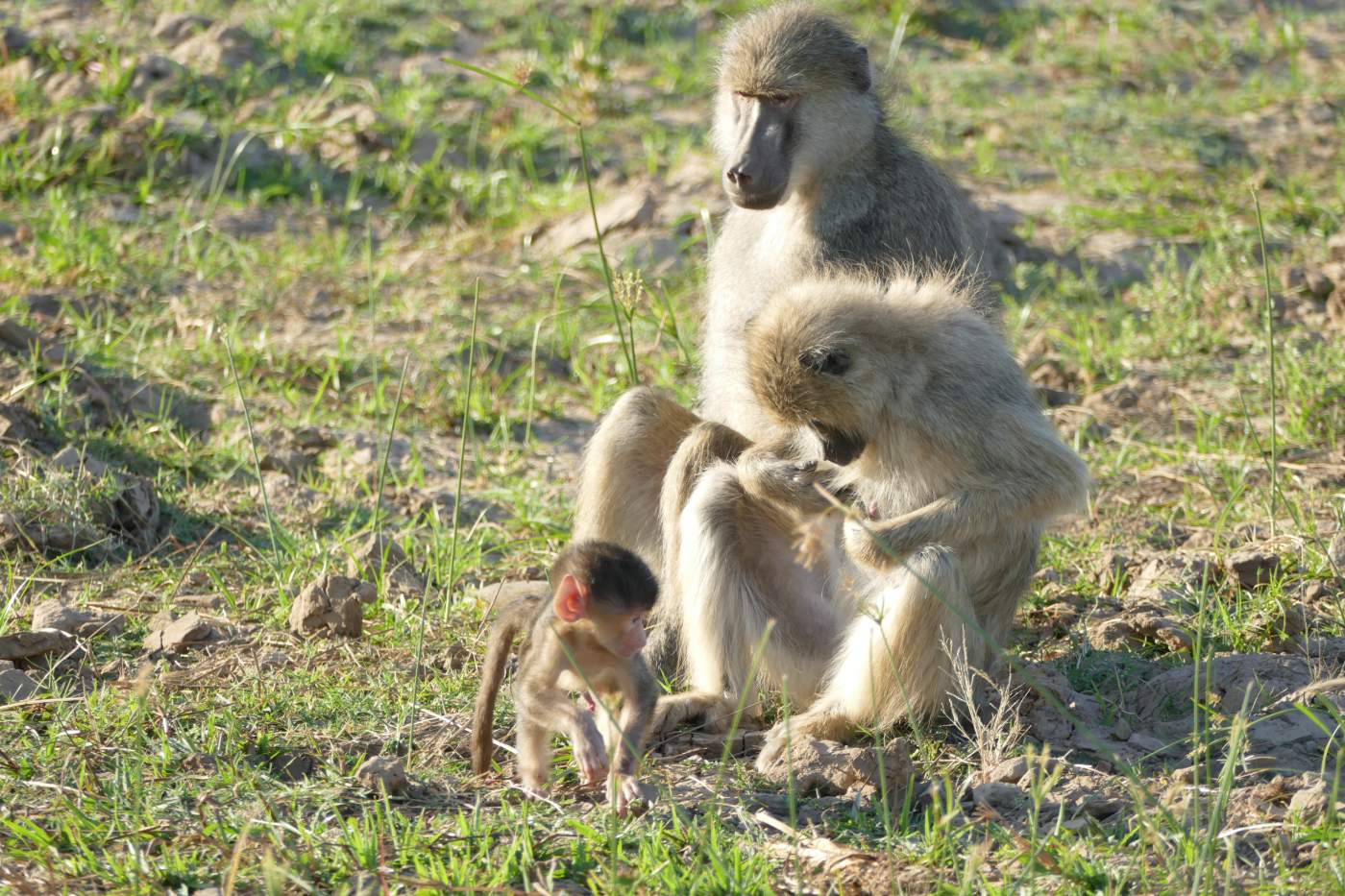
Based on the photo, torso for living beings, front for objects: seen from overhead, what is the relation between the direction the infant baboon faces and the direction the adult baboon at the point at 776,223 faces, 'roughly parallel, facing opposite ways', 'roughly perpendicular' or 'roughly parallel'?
roughly perpendicular

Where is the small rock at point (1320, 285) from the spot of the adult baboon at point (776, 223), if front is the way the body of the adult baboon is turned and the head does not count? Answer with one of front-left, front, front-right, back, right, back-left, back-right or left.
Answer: back

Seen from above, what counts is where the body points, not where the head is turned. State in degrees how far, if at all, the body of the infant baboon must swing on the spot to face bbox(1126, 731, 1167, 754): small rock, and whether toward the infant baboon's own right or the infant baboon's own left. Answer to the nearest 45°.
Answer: approximately 45° to the infant baboon's own left

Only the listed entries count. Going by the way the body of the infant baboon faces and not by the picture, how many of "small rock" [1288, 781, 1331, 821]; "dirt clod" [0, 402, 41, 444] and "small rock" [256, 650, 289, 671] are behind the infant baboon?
2

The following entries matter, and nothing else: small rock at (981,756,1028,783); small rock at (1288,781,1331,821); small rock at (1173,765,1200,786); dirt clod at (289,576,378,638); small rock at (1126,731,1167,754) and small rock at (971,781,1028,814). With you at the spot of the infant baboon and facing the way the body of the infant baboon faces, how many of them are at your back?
1

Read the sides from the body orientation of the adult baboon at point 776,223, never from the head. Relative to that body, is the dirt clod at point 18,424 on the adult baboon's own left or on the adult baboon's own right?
on the adult baboon's own right

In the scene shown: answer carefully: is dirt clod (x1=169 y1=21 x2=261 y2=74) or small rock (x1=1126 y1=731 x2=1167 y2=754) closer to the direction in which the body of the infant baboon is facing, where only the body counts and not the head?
the small rock

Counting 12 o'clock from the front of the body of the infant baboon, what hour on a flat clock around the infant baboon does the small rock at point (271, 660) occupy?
The small rock is roughly at 6 o'clock from the infant baboon.

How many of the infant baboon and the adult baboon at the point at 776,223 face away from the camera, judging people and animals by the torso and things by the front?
0

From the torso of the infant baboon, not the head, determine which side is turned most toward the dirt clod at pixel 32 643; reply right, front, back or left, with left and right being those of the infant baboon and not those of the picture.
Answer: back

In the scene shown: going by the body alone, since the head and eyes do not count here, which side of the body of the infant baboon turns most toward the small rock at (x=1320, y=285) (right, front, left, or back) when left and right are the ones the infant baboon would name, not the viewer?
left

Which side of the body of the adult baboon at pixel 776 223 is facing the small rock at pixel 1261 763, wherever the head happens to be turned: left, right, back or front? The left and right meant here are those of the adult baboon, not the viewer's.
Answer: left

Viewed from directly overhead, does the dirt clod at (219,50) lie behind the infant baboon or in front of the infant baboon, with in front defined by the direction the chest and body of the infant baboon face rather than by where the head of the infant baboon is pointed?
behind

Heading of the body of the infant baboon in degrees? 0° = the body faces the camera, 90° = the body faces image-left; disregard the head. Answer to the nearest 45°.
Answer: approximately 315°
